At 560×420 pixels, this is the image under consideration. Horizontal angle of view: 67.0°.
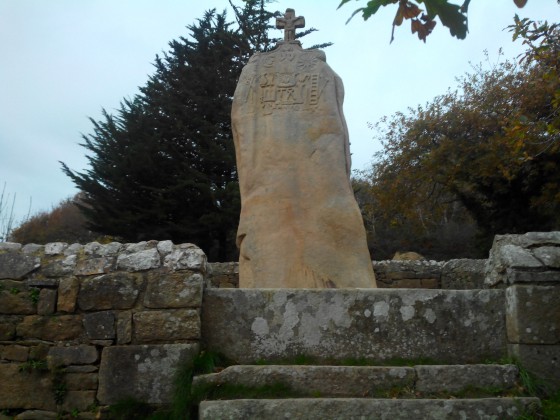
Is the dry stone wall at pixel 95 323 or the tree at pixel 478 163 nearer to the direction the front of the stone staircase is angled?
the dry stone wall

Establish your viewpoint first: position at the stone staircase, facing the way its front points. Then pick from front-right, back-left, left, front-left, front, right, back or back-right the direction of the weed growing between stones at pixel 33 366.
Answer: right

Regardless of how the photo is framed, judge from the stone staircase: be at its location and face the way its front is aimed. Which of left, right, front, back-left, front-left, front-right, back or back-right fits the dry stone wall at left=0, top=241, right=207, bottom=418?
right

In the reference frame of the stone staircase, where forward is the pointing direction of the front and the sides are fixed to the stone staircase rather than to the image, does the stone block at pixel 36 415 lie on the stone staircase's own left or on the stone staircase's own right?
on the stone staircase's own right

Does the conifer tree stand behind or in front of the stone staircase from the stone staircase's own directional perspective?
behind

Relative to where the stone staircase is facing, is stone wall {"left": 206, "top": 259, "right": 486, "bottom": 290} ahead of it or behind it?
behind

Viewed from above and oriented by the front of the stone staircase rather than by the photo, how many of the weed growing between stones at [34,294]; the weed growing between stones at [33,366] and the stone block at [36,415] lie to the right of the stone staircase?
3

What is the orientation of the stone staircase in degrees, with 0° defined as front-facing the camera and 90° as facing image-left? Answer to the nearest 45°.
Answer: approximately 0°

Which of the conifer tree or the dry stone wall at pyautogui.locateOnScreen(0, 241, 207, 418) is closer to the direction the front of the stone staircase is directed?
the dry stone wall

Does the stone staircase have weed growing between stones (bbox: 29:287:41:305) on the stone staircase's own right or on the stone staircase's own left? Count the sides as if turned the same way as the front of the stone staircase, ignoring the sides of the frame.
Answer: on the stone staircase's own right
